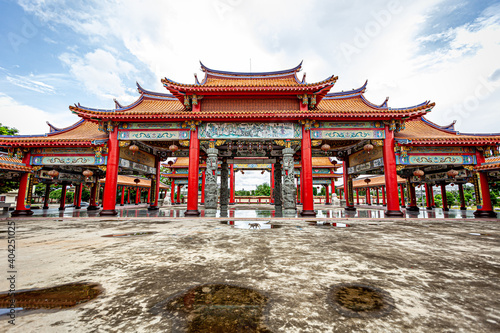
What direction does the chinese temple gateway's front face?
toward the camera
